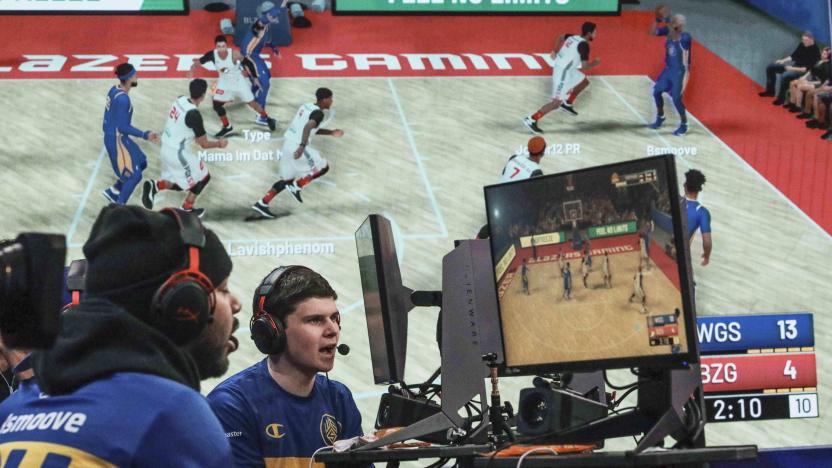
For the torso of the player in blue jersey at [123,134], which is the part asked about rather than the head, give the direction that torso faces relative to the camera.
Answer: to the viewer's right

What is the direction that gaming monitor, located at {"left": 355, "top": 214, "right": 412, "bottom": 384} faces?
to the viewer's left

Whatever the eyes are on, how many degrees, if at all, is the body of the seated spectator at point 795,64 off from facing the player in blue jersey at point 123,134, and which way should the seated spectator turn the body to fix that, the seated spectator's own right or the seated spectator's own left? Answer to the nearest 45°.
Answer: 0° — they already face them

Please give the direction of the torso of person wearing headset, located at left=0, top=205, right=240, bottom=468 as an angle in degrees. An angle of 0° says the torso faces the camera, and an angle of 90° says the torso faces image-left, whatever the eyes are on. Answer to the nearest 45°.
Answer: approximately 225°

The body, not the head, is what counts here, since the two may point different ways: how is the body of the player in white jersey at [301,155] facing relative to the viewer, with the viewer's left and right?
facing to the right of the viewer

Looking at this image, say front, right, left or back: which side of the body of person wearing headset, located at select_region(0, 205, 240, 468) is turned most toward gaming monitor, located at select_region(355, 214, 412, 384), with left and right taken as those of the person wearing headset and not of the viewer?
front

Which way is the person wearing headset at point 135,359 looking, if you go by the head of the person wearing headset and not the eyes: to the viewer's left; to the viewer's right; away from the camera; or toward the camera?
to the viewer's right

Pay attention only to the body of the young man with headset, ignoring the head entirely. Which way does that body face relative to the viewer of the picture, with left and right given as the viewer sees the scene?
facing the viewer and to the right of the viewer
